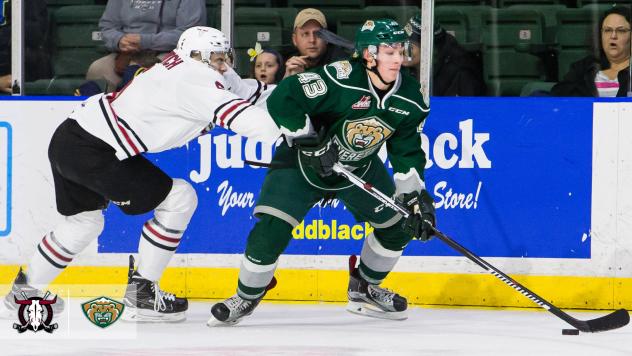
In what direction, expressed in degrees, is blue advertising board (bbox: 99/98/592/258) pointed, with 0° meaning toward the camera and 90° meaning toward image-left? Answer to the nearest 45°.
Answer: approximately 0°

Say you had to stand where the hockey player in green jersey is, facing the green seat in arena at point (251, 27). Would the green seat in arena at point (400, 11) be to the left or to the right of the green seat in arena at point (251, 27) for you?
right

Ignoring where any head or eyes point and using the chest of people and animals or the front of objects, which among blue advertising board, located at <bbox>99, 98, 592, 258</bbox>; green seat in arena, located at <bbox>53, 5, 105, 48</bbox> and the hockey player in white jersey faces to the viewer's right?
the hockey player in white jersey

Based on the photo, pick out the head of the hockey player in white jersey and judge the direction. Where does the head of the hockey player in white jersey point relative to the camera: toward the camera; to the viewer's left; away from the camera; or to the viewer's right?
to the viewer's right

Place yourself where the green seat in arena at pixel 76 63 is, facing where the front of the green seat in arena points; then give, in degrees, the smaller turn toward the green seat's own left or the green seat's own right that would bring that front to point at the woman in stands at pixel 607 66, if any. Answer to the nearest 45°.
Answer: approximately 90° to the green seat's own left

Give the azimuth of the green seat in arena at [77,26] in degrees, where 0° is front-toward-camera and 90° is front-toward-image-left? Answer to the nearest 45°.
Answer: approximately 0°

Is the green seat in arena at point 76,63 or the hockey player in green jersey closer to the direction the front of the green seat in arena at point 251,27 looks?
the hockey player in green jersey

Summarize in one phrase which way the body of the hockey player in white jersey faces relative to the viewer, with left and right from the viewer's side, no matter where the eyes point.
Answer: facing to the right of the viewer
